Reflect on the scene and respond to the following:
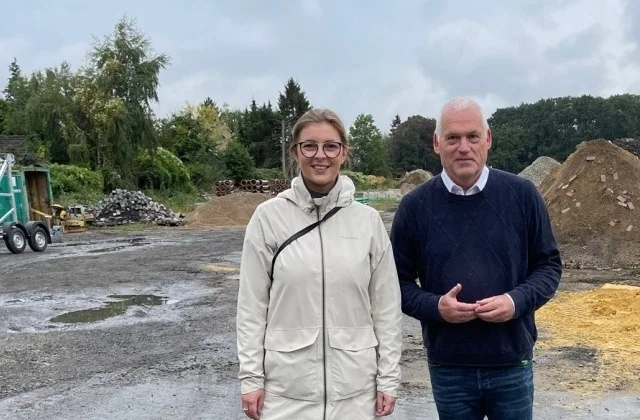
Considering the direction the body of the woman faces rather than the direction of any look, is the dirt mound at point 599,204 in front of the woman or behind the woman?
behind

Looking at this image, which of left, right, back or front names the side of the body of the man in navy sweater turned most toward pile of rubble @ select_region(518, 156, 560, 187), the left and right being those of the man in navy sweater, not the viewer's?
back

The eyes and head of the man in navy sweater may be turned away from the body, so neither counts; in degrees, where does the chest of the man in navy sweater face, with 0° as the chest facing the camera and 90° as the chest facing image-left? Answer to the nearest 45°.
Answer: approximately 0°

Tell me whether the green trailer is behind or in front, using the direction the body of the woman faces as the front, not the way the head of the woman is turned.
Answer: behind

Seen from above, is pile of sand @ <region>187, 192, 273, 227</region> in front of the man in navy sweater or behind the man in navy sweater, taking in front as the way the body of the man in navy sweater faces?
behind

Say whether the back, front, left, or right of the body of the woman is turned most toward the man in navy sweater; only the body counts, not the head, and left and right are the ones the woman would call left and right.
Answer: left

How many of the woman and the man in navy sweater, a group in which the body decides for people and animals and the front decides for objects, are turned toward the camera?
2

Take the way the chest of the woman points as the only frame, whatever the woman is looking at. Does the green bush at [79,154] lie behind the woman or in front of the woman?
behind
